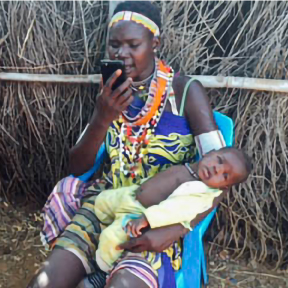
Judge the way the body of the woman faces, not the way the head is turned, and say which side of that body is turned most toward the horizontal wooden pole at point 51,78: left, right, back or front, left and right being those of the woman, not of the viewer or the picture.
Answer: right

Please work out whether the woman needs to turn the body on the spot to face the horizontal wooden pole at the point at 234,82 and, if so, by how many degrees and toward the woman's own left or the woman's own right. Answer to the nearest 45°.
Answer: approximately 180°

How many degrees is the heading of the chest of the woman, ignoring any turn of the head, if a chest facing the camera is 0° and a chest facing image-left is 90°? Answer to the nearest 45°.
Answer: approximately 45°

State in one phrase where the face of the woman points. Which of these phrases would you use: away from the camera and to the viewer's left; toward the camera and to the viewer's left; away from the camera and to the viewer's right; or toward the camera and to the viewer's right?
toward the camera and to the viewer's left
